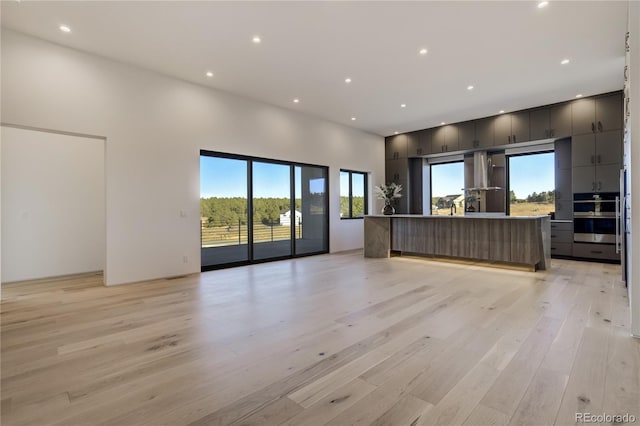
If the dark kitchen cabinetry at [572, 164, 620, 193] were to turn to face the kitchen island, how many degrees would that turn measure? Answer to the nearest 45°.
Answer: approximately 45° to its right

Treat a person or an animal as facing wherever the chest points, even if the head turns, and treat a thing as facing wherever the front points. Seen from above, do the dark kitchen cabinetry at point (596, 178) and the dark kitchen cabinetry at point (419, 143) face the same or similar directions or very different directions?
same or similar directions

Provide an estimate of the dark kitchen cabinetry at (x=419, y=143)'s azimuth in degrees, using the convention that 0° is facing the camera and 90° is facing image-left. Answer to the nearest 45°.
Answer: approximately 45°

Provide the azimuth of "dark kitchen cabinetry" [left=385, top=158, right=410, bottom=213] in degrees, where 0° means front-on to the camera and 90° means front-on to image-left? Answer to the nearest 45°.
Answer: approximately 45°

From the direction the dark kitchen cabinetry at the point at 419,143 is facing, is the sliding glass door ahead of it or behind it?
ahead

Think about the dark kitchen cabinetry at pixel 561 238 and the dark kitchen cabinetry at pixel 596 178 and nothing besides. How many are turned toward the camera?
2

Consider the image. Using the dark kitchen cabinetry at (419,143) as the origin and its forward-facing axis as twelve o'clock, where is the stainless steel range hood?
The stainless steel range hood is roughly at 8 o'clock from the dark kitchen cabinetry.

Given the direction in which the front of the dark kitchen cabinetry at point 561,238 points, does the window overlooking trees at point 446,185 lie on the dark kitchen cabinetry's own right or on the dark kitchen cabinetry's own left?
on the dark kitchen cabinetry's own right

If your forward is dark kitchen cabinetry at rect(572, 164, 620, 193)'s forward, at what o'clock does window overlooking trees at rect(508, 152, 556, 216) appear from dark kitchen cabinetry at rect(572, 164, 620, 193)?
The window overlooking trees is roughly at 4 o'clock from the dark kitchen cabinetry.

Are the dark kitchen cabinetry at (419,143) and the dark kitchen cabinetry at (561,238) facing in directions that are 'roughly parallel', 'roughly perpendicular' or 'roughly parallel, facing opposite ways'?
roughly parallel

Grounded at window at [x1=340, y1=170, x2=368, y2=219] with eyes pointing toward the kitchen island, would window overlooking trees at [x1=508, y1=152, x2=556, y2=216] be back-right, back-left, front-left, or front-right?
front-left

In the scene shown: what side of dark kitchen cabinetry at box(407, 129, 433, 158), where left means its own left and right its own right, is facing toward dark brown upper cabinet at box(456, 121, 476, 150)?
left

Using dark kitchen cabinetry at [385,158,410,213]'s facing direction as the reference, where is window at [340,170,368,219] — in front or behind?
in front

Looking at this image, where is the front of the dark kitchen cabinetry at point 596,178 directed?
toward the camera
